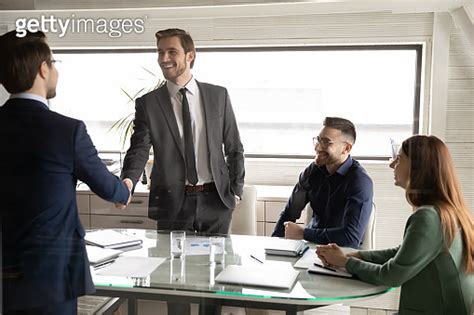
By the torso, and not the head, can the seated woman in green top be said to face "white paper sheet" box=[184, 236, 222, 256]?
yes

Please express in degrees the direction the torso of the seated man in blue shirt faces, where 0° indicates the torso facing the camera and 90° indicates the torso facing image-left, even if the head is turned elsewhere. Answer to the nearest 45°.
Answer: approximately 45°

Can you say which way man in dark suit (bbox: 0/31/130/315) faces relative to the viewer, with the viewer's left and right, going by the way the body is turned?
facing away from the viewer and to the right of the viewer

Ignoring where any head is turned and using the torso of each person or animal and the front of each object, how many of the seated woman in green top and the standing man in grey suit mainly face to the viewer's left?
1

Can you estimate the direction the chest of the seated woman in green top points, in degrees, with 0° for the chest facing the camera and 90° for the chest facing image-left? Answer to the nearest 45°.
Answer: approximately 90°

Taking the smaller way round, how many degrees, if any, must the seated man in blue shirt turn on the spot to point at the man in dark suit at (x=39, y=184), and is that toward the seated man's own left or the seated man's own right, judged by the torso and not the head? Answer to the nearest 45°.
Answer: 0° — they already face them

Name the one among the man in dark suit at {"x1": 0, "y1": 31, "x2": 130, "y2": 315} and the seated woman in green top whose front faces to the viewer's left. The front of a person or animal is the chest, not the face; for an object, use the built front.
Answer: the seated woman in green top
